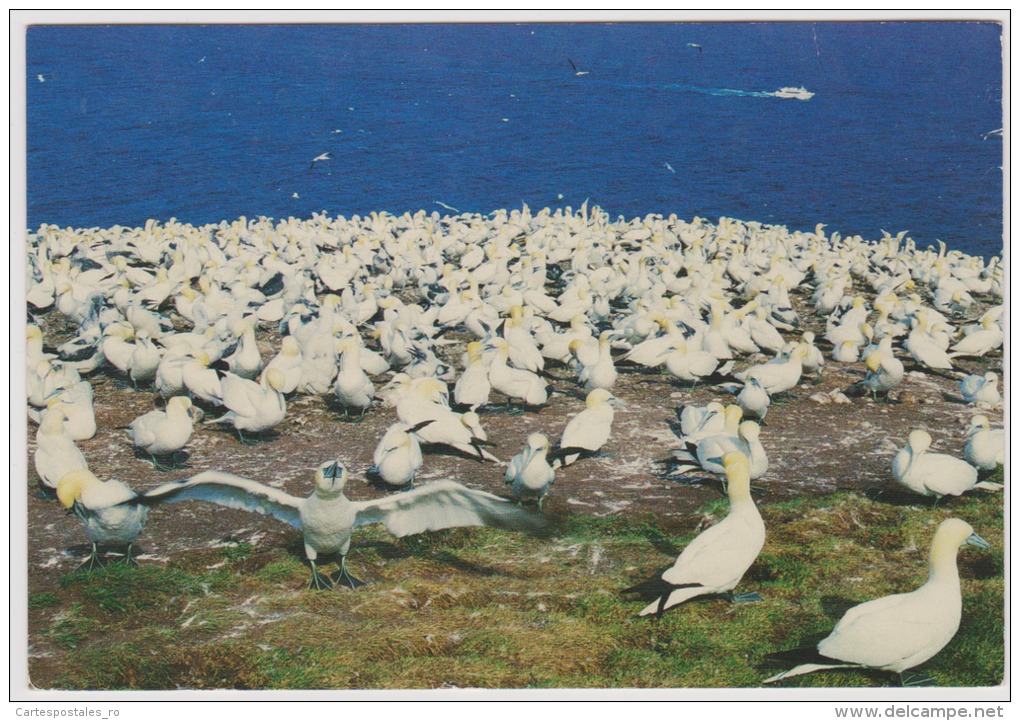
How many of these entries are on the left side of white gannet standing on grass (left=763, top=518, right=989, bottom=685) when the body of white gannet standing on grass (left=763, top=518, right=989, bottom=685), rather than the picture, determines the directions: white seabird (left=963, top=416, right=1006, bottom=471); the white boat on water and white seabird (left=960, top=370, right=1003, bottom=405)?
3

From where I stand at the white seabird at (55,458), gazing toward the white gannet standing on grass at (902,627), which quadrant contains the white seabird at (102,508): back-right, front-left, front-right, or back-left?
front-right

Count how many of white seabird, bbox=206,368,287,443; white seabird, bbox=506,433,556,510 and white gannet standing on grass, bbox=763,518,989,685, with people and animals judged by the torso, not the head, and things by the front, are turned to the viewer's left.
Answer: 0

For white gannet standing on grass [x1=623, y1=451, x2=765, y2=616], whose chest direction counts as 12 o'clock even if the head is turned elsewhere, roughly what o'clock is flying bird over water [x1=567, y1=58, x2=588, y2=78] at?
The flying bird over water is roughly at 10 o'clock from the white gannet standing on grass.

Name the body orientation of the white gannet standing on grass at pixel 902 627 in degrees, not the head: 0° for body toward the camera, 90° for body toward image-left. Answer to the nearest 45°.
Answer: approximately 270°

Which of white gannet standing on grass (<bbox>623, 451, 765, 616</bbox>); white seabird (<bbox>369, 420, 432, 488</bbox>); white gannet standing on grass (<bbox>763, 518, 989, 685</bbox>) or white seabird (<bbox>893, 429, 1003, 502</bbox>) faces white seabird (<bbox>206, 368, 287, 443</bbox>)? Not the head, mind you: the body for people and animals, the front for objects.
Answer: white seabird (<bbox>893, 429, 1003, 502</bbox>)

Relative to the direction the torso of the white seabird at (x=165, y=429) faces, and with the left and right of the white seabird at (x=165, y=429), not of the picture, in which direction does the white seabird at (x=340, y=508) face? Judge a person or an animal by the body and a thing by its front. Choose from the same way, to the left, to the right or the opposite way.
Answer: to the right

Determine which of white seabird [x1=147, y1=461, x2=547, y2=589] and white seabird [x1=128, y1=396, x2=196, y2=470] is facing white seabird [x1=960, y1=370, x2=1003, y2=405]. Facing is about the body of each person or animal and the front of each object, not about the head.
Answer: white seabird [x1=128, y1=396, x2=196, y2=470]

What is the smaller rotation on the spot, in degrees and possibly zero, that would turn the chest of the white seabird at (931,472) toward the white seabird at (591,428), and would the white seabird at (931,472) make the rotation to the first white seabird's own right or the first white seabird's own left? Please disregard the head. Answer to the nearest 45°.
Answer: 0° — it already faces it

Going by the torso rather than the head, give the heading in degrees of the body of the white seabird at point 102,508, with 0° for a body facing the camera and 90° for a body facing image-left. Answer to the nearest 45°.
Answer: approximately 45°

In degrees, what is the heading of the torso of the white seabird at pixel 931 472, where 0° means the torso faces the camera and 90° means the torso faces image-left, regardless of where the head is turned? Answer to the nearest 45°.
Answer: approximately 90°

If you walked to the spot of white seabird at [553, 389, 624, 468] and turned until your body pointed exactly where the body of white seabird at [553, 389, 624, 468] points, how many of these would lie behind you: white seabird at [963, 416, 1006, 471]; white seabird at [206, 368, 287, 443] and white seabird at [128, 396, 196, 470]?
2
